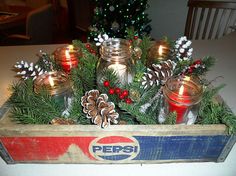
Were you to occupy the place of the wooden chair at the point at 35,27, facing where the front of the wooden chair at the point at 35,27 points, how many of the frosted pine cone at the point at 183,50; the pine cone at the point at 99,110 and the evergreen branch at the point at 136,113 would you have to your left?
3

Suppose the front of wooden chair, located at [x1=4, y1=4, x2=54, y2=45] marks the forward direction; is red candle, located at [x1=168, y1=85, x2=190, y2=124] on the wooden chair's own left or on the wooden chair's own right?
on the wooden chair's own left

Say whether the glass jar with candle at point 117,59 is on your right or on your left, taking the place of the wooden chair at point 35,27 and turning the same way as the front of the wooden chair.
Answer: on your left

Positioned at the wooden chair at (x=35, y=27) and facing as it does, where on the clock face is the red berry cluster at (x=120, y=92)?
The red berry cluster is roughly at 9 o'clock from the wooden chair.

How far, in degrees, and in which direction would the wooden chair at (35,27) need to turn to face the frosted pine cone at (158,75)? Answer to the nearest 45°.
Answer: approximately 90° to its left
